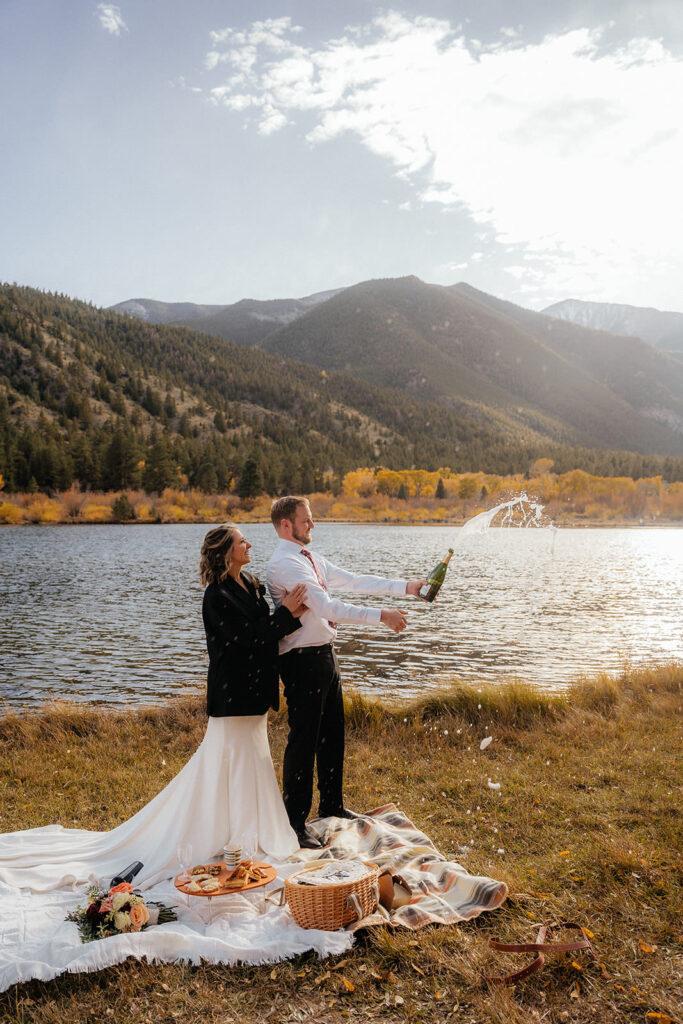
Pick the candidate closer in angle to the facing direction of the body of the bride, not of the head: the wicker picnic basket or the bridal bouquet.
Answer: the wicker picnic basket

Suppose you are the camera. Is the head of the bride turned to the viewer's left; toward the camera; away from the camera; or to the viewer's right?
to the viewer's right

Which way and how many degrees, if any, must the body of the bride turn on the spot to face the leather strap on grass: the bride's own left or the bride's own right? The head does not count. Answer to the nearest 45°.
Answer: approximately 45° to the bride's own right

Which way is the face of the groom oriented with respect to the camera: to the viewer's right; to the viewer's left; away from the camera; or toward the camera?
to the viewer's right

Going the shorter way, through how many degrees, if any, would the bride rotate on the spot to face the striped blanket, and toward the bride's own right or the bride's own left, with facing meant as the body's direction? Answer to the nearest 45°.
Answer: approximately 45° to the bride's own right

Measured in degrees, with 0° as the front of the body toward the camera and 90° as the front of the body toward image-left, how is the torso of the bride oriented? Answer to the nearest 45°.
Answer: approximately 270°
